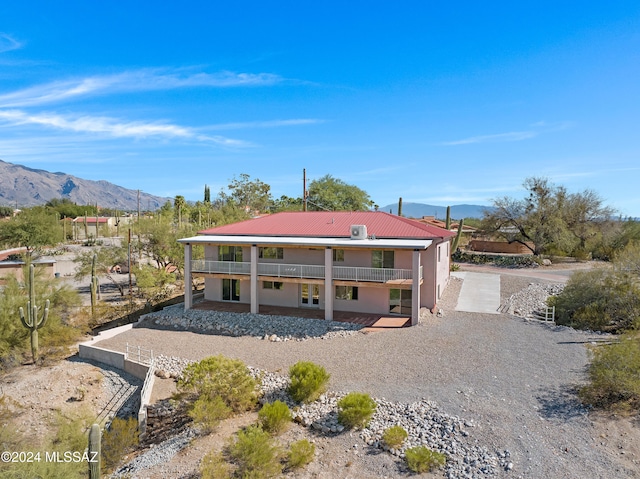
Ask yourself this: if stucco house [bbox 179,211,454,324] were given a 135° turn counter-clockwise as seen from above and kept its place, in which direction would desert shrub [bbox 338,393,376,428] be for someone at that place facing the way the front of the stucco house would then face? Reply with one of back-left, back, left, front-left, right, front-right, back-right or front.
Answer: back-right

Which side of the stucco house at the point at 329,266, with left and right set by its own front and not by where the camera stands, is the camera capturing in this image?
front

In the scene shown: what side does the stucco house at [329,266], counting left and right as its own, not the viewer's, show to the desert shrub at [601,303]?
left

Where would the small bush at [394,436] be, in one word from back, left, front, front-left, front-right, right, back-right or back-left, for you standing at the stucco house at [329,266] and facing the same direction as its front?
front

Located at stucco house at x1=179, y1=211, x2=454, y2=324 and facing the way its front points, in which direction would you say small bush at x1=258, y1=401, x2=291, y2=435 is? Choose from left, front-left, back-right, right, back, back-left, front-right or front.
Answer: front

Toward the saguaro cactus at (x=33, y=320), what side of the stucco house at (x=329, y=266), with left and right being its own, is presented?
right

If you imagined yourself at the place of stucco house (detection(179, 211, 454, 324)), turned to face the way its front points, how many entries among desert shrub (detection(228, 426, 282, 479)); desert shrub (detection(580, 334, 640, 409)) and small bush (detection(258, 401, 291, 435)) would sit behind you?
0

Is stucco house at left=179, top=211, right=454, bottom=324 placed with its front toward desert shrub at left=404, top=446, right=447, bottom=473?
yes

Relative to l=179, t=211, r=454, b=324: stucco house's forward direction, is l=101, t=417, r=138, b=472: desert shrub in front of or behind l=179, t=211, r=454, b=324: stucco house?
in front

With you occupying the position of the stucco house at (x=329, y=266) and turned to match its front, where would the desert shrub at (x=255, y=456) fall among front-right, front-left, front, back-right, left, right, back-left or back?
front

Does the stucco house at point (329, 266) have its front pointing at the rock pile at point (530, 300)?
no

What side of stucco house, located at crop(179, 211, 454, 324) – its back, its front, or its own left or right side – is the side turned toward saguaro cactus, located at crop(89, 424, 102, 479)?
front

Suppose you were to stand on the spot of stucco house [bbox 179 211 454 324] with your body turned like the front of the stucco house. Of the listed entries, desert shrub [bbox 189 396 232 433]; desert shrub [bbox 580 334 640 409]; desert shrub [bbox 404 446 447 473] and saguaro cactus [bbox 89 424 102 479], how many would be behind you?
0

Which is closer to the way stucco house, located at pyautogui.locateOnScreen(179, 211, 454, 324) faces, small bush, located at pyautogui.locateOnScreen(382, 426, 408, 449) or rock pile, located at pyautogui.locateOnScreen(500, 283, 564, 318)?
the small bush

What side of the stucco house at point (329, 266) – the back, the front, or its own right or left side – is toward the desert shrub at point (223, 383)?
front

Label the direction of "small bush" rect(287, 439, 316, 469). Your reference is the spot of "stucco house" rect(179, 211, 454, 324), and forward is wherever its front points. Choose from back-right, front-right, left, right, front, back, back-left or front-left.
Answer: front

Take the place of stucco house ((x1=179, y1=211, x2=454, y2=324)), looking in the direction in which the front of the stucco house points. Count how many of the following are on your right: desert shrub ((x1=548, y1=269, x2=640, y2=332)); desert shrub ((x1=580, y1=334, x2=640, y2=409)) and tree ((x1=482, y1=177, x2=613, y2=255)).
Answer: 0

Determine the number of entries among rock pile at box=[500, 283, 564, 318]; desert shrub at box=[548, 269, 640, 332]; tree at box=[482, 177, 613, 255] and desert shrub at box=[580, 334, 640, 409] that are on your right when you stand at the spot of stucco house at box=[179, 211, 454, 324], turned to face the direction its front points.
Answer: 0
